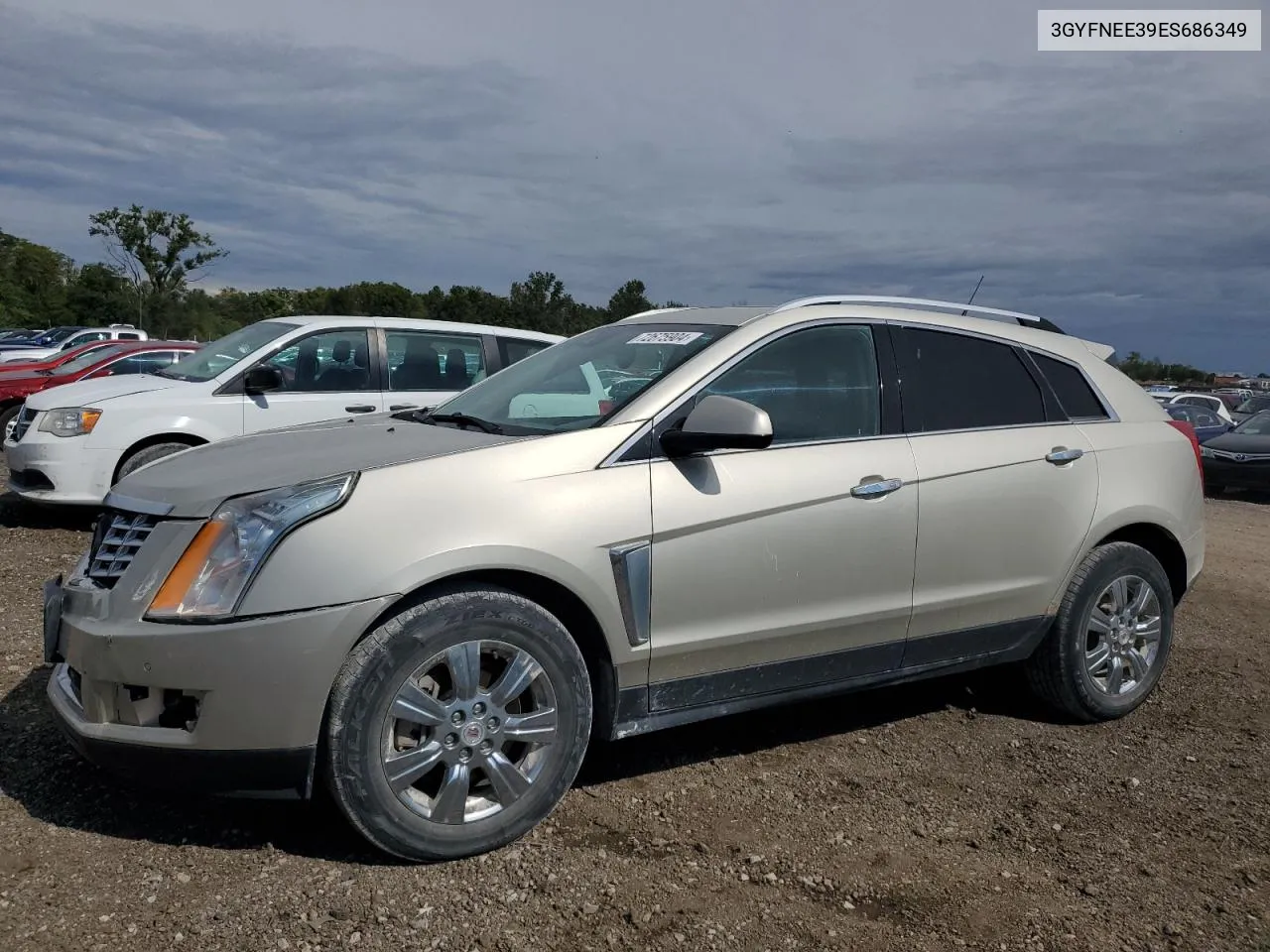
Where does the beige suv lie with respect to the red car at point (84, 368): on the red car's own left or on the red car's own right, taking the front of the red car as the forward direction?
on the red car's own left

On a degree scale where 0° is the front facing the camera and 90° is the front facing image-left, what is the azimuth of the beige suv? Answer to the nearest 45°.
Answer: approximately 45°

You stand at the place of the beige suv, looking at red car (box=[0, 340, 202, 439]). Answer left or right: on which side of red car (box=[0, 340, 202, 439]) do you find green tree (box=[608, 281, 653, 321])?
right

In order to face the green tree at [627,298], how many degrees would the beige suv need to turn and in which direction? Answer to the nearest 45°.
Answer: approximately 135° to its right

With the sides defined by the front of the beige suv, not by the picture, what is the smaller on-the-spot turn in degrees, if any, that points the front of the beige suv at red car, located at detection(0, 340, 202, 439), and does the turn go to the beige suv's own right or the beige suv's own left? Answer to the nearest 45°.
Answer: approximately 90° to the beige suv's own right

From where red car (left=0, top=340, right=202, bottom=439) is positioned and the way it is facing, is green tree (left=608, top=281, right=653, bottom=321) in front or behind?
behind

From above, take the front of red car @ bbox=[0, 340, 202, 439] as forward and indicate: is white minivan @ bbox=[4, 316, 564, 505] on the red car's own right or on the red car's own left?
on the red car's own left
